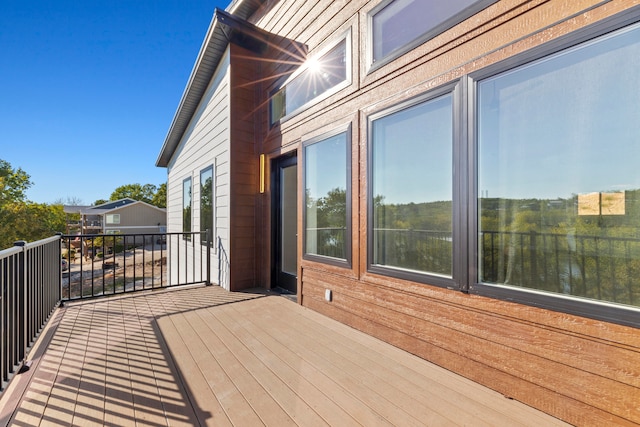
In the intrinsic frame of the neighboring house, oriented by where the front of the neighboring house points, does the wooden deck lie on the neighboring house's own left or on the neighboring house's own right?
on the neighboring house's own left

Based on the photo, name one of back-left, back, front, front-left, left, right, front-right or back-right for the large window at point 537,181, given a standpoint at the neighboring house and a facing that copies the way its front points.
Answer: left

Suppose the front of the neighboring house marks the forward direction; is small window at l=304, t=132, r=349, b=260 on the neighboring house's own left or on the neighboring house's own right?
on the neighboring house's own left
